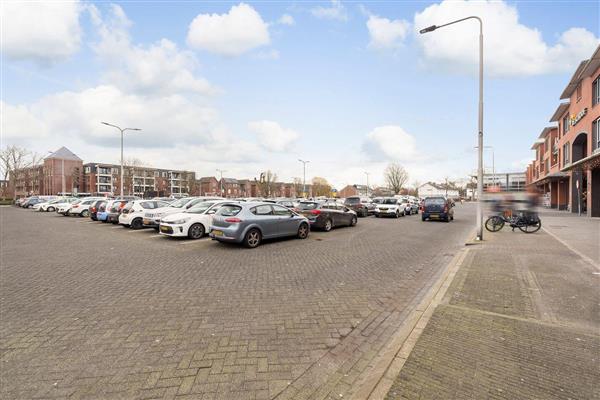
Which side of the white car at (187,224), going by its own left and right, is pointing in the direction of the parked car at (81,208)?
right

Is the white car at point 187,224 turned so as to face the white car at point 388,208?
no

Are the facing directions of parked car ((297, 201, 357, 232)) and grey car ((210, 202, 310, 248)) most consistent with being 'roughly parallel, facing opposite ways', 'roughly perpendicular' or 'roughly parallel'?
roughly parallel

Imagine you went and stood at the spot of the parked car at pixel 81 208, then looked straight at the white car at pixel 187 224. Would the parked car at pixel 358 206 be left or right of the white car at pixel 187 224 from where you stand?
left

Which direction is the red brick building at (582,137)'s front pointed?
to the viewer's left

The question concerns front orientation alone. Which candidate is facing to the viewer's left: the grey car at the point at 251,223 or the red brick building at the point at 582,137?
the red brick building

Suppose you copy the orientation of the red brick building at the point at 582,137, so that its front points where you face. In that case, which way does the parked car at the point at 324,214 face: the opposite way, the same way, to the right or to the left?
to the right

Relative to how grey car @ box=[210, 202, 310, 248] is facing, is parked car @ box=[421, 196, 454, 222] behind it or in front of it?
in front

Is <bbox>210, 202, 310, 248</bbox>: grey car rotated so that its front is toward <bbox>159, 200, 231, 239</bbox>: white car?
no
